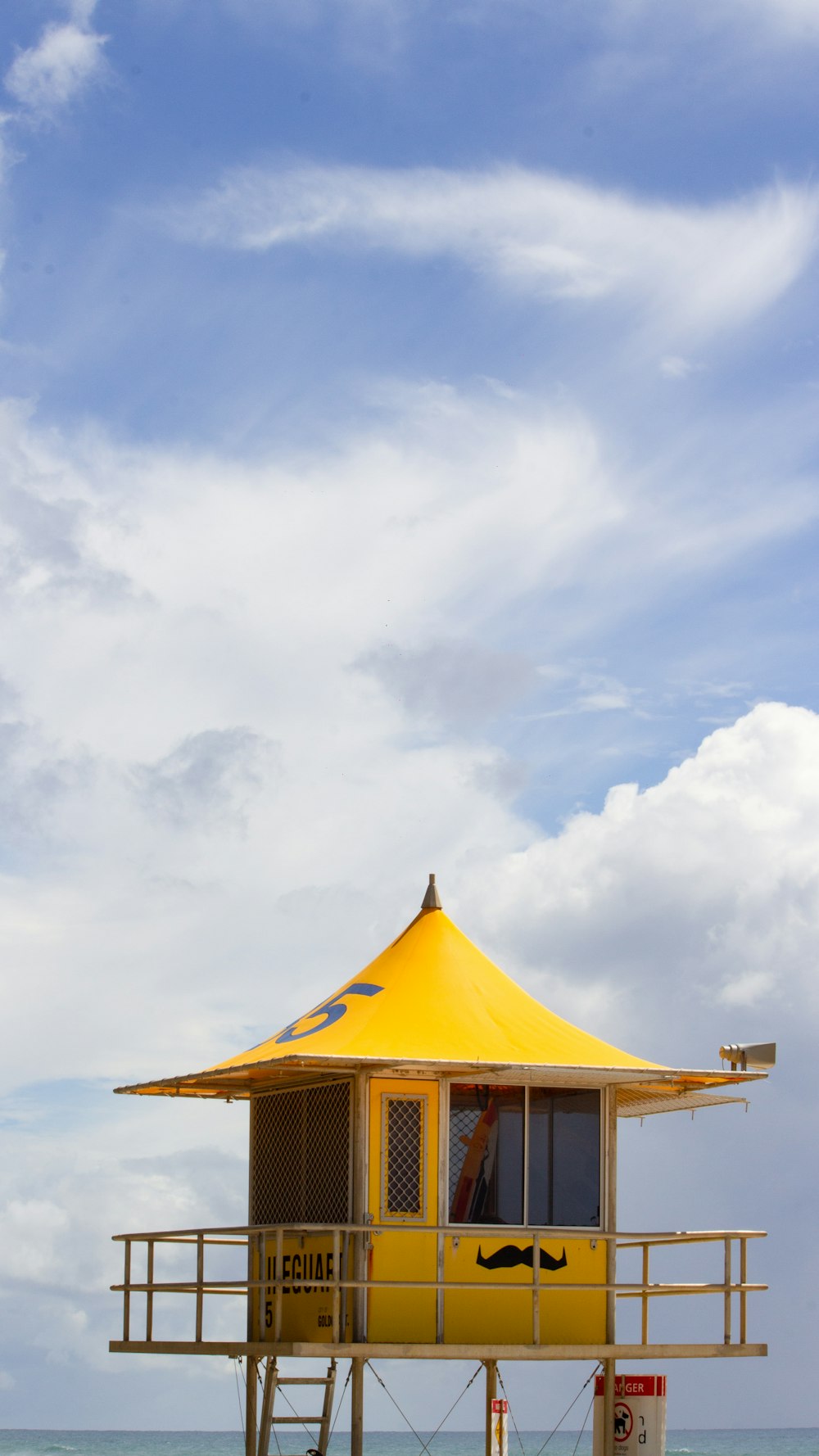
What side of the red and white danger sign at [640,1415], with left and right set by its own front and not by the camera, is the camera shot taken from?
front

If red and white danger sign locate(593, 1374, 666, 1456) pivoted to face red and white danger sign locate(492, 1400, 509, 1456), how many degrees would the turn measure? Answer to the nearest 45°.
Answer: approximately 135° to its right
